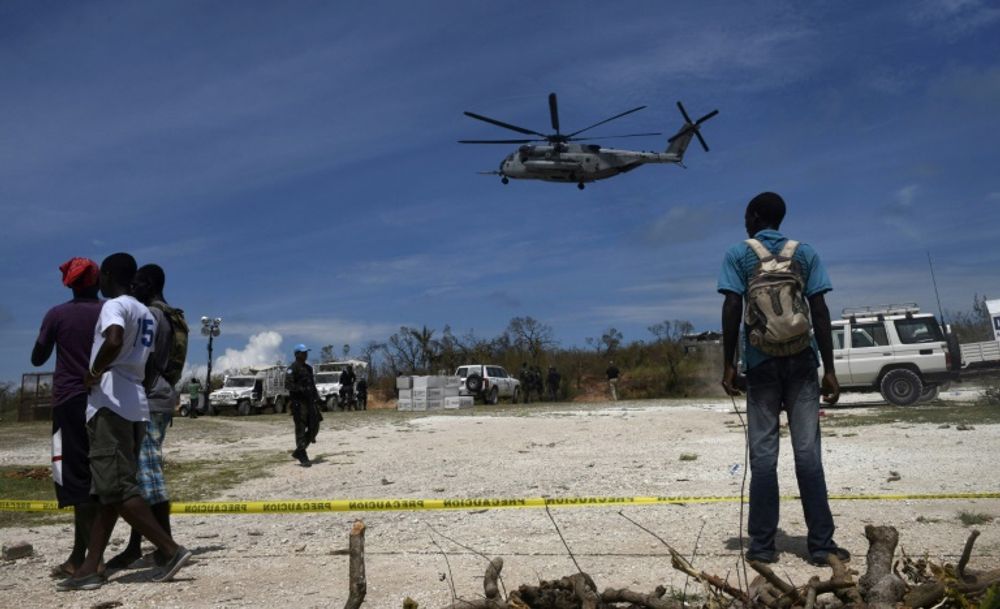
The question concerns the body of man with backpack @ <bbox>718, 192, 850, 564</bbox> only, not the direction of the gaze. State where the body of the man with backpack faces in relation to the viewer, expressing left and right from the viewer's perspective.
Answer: facing away from the viewer

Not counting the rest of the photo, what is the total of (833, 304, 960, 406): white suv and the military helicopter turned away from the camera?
0

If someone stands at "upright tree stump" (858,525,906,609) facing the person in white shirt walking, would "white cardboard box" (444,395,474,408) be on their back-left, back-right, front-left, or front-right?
front-right

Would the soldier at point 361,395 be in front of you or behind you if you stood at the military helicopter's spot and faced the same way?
in front

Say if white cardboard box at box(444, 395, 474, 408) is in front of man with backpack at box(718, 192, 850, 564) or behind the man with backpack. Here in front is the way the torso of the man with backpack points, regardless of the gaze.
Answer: in front

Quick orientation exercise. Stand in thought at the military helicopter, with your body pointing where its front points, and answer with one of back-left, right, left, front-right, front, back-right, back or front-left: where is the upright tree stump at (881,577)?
left

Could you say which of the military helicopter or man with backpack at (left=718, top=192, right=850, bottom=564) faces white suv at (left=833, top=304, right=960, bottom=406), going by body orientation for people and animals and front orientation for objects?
the man with backpack

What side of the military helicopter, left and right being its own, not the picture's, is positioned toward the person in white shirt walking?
left

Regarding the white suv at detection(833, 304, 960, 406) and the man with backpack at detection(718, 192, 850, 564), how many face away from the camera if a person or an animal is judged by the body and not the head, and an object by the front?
1

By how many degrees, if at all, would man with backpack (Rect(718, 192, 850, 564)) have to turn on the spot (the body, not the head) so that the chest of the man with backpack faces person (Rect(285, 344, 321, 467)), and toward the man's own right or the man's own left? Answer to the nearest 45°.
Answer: approximately 45° to the man's own left

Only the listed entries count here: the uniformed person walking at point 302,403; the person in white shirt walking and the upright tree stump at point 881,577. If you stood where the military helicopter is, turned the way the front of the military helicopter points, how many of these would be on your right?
0

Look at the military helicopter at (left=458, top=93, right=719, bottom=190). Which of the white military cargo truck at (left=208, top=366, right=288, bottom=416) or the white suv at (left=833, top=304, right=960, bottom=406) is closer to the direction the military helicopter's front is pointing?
the white military cargo truck

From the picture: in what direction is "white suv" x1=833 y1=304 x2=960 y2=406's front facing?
to the viewer's left

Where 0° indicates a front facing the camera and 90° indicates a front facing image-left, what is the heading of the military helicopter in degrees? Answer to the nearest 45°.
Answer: approximately 90°

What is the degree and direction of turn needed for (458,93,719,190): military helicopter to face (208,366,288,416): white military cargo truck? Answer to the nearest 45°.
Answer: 0° — it already faces it
